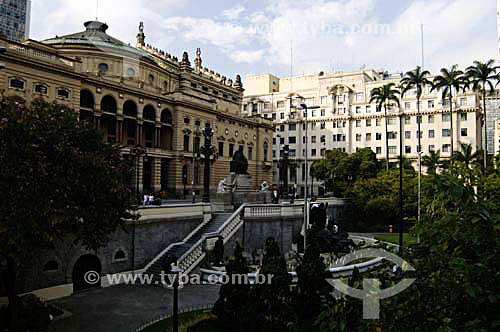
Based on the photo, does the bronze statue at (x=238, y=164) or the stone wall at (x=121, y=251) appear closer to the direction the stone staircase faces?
the stone wall

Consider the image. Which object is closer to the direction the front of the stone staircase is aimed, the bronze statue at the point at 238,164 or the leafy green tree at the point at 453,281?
the leafy green tree

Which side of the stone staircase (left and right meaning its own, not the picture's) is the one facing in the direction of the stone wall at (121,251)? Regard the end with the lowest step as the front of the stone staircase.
front

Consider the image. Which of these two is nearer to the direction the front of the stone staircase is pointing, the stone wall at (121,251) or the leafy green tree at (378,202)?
the stone wall

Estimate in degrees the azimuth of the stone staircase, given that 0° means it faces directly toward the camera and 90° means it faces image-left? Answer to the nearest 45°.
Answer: approximately 45°

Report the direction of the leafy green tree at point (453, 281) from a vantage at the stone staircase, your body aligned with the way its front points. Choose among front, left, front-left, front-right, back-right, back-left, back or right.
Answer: front-left

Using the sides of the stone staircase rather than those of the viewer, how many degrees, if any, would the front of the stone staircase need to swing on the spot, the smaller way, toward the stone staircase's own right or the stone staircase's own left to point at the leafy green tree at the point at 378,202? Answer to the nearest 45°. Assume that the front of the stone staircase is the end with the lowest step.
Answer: approximately 180°

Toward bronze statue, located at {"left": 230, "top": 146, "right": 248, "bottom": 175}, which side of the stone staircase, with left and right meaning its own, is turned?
back

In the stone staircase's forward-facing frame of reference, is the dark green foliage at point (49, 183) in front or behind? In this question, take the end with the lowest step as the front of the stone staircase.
in front

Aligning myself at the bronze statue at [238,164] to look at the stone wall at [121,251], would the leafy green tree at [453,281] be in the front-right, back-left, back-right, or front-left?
front-left

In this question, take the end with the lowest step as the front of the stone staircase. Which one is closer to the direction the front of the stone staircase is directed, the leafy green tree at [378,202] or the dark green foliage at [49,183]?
the dark green foliage

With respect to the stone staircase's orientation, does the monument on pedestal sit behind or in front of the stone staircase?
behind
